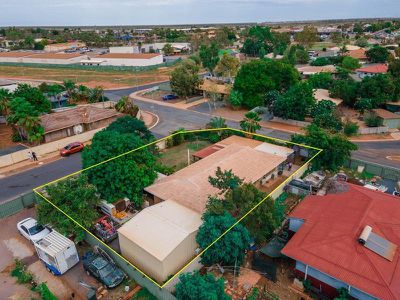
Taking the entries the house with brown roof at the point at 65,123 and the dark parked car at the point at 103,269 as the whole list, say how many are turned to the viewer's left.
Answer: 0

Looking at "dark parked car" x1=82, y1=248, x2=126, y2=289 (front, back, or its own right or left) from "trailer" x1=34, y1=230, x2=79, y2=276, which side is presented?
back

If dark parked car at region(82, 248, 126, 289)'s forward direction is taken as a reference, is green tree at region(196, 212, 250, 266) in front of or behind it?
in front

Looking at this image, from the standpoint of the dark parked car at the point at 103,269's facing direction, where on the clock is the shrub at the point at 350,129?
The shrub is roughly at 10 o'clock from the dark parked car.

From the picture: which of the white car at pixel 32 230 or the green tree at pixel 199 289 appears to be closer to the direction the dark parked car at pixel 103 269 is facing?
the green tree

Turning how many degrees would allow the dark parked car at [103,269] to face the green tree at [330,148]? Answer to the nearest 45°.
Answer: approximately 45° to its left

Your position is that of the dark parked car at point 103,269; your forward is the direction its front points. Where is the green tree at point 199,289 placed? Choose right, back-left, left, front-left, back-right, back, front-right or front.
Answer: front

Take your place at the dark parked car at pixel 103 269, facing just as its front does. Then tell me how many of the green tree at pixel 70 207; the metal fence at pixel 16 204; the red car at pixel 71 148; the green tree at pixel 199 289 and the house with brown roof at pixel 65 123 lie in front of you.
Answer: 1

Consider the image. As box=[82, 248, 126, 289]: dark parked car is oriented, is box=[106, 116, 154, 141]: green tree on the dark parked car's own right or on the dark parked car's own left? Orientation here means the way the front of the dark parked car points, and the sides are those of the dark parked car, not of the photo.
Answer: on the dark parked car's own left

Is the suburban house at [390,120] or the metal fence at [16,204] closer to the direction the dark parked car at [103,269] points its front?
the suburban house

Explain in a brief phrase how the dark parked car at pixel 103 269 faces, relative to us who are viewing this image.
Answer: facing the viewer and to the right of the viewer

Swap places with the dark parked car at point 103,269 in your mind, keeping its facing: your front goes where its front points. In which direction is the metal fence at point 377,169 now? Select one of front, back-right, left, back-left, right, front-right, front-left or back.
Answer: front-left

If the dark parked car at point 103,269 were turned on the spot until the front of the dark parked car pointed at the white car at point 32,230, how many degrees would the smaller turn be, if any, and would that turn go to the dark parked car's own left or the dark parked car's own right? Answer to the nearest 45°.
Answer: approximately 180°

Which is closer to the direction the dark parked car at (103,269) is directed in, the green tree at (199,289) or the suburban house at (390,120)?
the green tree

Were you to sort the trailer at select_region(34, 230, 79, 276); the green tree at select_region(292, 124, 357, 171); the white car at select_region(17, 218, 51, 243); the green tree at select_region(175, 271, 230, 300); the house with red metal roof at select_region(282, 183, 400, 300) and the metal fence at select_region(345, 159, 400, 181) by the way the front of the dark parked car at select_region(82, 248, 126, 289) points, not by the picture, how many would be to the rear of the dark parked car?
2

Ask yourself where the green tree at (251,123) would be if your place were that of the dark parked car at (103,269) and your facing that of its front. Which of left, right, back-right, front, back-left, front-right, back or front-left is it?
left
